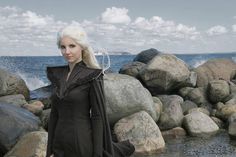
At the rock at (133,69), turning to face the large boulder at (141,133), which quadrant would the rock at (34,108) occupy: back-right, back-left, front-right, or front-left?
front-right

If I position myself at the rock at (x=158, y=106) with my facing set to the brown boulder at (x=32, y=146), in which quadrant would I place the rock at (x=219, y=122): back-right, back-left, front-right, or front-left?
back-left

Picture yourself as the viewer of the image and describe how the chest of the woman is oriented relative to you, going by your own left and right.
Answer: facing the viewer and to the left of the viewer

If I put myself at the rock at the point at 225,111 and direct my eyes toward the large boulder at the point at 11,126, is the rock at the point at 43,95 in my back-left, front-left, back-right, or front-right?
front-right

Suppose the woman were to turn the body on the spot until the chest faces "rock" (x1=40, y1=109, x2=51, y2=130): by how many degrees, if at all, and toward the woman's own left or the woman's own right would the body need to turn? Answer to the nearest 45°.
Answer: approximately 135° to the woman's own right

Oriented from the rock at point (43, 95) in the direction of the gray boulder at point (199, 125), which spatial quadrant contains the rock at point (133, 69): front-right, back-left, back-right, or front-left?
front-left
